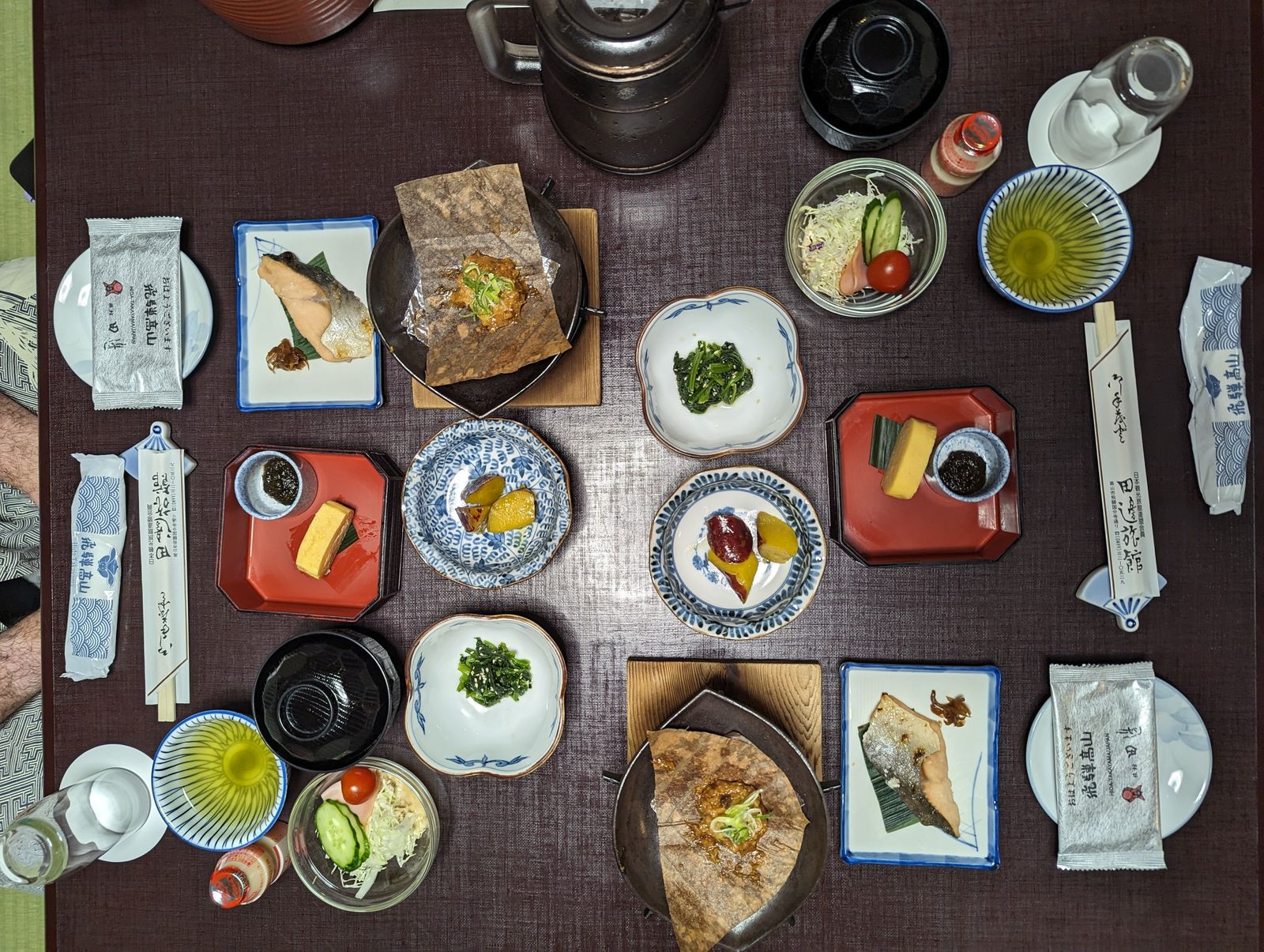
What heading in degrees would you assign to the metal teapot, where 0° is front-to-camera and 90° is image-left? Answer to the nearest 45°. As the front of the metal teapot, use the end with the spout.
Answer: approximately 270°

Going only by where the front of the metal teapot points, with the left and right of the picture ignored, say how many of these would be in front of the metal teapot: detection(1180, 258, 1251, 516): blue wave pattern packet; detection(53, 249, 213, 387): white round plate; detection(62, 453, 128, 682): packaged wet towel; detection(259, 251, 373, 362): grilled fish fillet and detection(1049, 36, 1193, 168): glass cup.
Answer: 2

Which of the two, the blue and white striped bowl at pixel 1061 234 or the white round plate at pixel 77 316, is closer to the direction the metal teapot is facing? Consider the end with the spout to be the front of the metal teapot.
the blue and white striped bowl

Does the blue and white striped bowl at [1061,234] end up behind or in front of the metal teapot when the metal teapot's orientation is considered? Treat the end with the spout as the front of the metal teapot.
in front

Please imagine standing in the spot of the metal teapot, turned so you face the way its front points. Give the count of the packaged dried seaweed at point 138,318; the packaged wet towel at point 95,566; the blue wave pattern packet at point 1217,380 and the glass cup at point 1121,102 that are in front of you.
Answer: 2

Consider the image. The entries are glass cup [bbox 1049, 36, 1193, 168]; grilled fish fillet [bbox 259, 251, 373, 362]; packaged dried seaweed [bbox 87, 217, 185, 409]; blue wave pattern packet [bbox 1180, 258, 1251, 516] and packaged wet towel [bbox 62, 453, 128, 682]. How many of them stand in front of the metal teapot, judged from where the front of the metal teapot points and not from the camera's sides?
2
